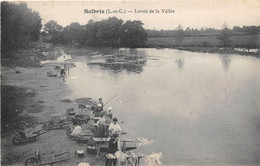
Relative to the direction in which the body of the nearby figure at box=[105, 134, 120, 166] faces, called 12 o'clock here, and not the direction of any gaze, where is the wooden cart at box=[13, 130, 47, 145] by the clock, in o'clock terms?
The wooden cart is roughly at 7 o'clock from the nearby figure.

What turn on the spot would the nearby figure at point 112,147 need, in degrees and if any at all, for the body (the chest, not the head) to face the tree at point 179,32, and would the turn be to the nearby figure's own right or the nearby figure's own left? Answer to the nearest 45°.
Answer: approximately 45° to the nearby figure's own left

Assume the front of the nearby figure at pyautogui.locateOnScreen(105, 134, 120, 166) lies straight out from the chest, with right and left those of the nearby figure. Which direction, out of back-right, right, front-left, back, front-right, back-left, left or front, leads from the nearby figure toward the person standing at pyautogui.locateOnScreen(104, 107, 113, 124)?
left

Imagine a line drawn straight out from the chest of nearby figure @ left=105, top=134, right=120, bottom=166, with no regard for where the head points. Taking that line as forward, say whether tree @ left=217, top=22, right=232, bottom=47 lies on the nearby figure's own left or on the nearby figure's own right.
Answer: on the nearby figure's own left

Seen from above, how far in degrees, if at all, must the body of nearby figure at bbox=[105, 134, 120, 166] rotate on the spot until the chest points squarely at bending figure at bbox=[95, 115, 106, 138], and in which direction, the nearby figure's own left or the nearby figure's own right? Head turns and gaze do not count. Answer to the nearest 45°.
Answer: approximately 90° to the nearby figure's own left

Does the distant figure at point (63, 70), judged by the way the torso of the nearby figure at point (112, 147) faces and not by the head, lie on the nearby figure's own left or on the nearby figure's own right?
on the nearby figure's own left

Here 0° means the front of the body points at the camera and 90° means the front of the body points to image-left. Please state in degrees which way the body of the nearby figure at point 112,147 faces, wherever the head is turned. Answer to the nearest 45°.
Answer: approximately 270°

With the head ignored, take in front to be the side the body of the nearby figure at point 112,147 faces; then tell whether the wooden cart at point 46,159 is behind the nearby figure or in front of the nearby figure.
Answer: behind

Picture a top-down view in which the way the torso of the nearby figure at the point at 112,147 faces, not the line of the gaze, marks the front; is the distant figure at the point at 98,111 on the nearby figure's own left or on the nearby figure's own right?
on the nearby figure's own left

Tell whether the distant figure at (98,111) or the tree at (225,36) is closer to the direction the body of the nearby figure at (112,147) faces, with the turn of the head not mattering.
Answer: the tree
